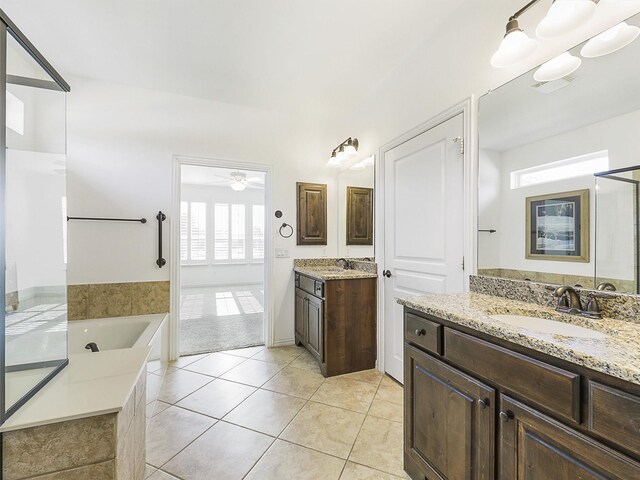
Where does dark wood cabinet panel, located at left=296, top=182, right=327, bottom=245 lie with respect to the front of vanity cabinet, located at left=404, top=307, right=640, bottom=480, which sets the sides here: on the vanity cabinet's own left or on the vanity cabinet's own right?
on the vanity cabinet's own right

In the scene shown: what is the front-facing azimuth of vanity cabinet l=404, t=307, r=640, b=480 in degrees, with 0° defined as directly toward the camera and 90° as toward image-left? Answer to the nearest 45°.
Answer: approximately 45°

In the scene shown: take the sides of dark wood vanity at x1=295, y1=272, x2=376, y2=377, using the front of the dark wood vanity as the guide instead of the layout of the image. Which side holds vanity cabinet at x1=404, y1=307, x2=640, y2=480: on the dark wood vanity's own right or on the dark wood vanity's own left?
on the dark wood vanity's own left

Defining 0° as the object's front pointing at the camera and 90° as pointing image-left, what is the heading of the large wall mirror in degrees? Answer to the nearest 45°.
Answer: approximately 45°

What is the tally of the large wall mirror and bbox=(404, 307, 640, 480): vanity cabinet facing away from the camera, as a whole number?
0

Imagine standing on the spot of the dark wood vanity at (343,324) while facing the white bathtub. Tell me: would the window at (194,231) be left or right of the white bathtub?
right

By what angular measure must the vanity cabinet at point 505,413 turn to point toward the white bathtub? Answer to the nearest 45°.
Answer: approximately 45° to its right

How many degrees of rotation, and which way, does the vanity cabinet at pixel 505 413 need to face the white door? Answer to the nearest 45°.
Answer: approximately 90° to its right

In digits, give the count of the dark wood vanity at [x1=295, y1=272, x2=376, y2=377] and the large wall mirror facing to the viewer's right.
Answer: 0
